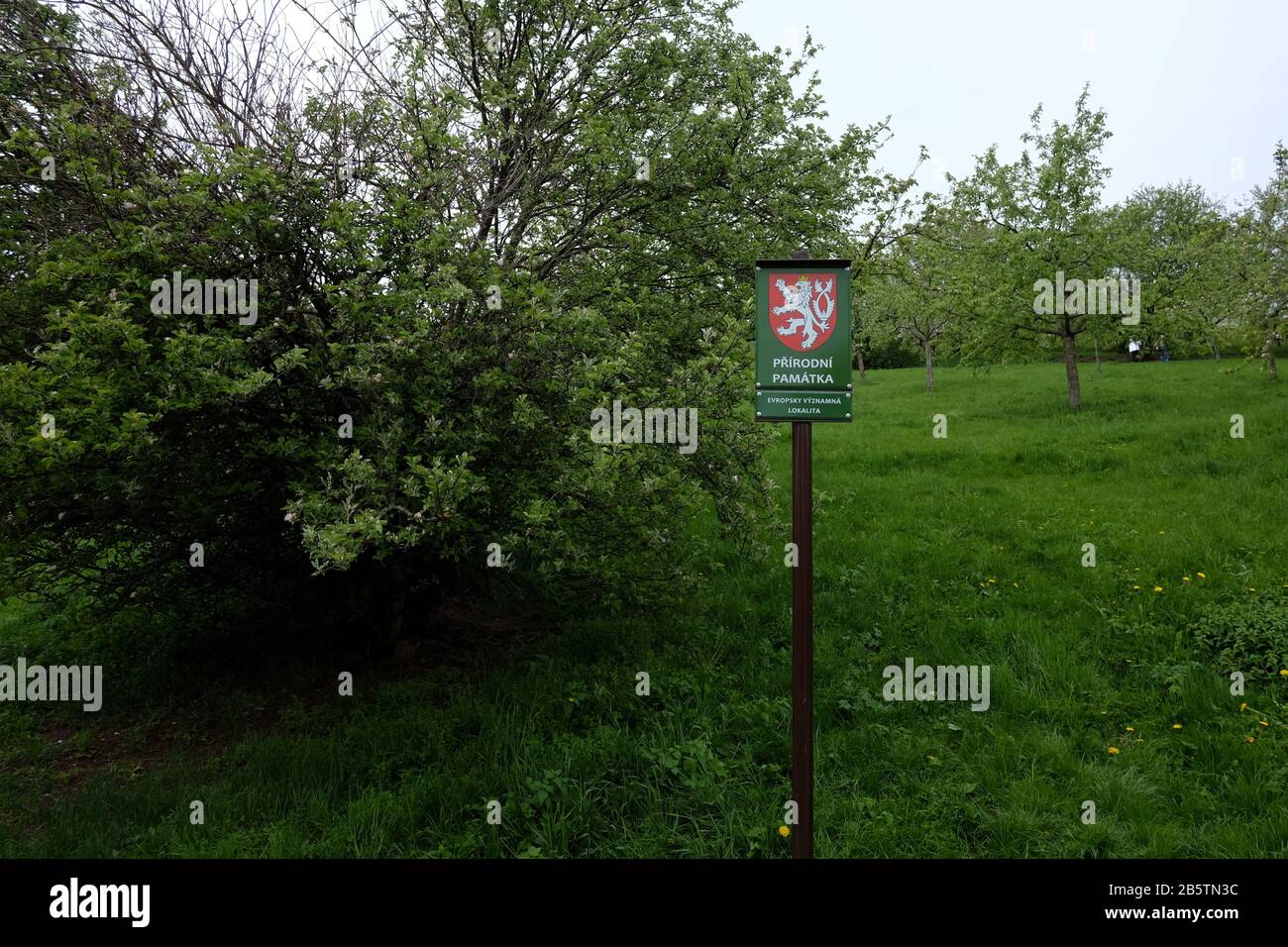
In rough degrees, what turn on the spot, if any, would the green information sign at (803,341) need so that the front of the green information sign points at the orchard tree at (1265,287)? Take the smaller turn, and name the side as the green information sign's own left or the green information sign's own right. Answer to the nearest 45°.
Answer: approximately 135° to the green information sign's own left

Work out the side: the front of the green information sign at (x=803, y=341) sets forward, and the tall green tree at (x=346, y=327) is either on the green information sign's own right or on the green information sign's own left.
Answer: on the green information sign's own right

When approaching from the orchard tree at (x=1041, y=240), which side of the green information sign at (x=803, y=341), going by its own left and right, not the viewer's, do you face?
back

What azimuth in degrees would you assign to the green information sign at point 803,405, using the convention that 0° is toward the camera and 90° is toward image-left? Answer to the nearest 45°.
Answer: approximately 0°

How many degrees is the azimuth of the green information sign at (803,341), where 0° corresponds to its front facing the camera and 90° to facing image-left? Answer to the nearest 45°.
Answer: approximately 0°

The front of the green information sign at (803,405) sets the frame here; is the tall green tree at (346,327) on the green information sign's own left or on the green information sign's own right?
on the green information sign's own right

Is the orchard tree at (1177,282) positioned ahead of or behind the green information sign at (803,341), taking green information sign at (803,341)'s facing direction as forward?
behind

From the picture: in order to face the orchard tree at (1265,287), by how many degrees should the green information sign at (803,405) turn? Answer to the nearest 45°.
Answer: approximately 135° to its left
